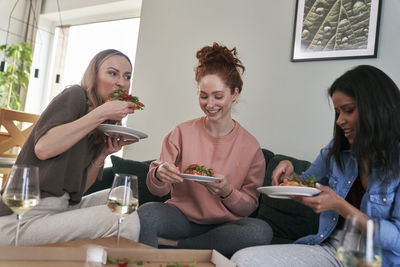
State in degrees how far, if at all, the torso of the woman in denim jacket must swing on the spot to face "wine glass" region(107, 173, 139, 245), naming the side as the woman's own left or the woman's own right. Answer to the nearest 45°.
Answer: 0° — they already face it

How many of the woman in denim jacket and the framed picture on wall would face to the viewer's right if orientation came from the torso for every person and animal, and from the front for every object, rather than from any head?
0

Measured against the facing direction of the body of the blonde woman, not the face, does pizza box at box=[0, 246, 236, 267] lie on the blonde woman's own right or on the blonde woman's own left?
on the blonde woman's own right

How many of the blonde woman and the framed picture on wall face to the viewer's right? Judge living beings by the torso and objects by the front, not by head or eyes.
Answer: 1

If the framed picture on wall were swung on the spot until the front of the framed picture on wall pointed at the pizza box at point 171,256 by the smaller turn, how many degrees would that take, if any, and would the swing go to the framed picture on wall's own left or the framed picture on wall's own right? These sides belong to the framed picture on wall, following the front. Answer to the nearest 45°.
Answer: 0° — it already faces it

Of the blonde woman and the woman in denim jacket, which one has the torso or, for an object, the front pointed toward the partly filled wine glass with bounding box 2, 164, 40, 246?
the woman in denim jacket

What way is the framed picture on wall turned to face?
toward the camera

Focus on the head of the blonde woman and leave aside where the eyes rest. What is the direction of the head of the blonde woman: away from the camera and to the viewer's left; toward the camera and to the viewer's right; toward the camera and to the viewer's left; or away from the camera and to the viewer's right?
toward the camera and to the viewer's right

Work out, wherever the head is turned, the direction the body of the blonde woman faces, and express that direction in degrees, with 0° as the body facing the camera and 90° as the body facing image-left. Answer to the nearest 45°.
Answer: approximately 270°

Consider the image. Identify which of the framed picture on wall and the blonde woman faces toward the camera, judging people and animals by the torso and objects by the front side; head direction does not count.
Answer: the framed picture on wall

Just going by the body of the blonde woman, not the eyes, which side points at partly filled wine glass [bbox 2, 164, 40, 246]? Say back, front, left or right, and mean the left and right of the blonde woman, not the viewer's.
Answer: right

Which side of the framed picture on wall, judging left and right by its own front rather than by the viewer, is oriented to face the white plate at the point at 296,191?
front

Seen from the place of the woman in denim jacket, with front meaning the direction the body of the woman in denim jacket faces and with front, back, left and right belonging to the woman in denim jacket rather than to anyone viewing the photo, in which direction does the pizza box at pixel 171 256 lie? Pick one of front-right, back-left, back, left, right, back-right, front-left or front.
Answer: front

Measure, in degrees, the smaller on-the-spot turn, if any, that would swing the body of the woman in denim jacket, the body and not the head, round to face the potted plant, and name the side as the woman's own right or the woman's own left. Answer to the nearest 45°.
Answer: approximately 90° to the woman's own right

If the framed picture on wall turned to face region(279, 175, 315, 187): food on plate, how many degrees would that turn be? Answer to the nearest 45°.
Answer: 0° — it already faces it

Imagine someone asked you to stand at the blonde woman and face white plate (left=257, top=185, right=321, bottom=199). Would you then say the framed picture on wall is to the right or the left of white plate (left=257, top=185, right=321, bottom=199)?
left

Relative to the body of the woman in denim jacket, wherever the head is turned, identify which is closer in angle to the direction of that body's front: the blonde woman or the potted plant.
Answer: the blonde woman

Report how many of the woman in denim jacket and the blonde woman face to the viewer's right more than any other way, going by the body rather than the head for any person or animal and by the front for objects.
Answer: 1
